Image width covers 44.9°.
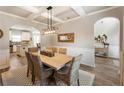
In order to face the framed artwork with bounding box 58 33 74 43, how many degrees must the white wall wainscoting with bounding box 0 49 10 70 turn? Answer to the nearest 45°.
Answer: approximately 45° to its left

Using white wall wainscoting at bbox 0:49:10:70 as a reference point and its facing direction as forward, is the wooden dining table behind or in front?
in front
